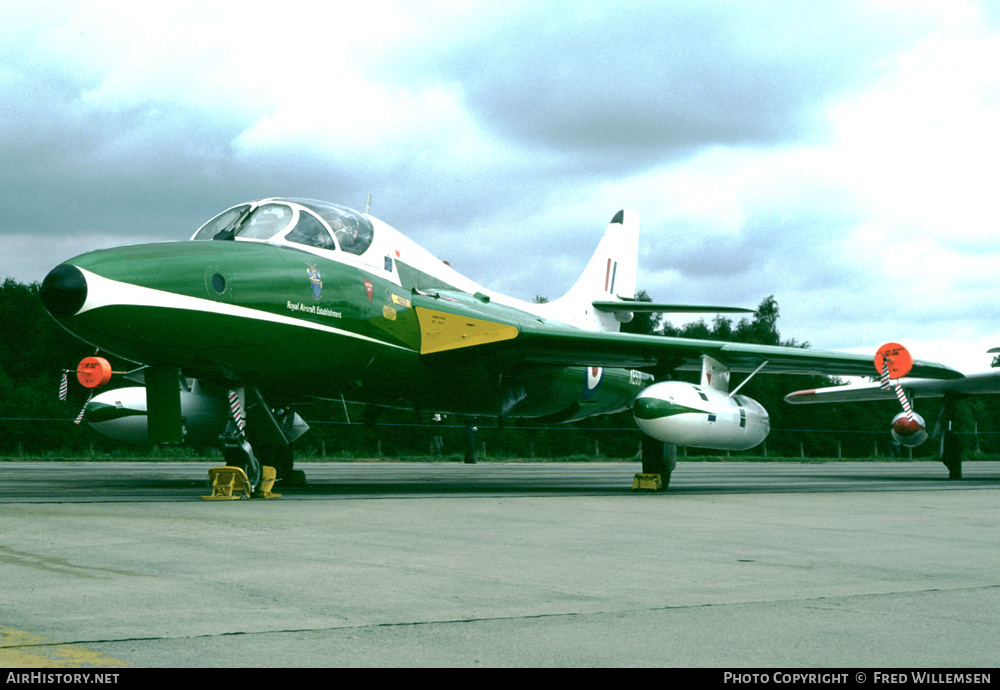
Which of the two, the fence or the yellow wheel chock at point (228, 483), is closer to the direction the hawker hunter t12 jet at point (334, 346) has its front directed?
the yellow wheel chock

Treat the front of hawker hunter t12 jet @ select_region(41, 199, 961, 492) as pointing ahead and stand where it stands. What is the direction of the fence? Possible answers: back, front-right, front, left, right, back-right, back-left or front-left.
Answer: back-right

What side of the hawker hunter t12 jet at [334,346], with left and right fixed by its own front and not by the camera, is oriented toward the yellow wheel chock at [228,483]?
front

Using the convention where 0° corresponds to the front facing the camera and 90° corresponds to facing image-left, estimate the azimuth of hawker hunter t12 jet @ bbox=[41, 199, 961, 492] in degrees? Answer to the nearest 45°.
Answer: approximately 45°

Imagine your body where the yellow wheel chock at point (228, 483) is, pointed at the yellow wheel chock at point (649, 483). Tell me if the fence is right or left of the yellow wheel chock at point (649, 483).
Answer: left
